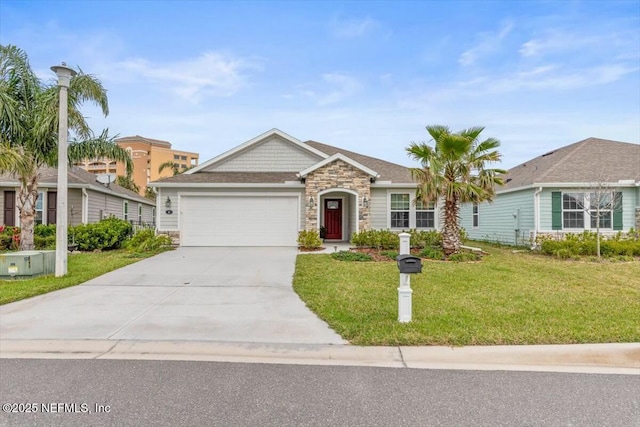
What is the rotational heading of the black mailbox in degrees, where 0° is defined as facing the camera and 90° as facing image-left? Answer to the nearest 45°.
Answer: approximately 0°

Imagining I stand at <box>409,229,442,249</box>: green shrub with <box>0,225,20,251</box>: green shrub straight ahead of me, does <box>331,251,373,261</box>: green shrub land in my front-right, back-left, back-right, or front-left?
front-left

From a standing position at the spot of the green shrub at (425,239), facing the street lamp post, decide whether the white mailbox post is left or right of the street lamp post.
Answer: left

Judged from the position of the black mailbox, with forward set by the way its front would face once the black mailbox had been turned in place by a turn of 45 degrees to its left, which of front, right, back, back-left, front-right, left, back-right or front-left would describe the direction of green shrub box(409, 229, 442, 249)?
back-left

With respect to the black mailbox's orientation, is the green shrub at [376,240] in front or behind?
behind

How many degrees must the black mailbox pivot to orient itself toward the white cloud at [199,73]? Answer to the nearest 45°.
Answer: approximately 135° to its right

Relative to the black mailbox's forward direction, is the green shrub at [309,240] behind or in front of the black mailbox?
behind

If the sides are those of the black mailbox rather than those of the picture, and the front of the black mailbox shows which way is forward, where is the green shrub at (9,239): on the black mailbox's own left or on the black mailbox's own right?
on the black mailbox's own right

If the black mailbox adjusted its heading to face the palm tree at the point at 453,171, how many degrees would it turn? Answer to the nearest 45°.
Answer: approximately 180°

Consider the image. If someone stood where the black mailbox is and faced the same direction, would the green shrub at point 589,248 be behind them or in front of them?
behind

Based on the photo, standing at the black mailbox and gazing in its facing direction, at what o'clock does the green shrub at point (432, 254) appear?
The green shrub is roughly at 6 o'clock from the black mailbox.

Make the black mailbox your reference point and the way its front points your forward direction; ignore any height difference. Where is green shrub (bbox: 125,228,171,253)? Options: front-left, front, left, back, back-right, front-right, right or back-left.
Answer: back-right

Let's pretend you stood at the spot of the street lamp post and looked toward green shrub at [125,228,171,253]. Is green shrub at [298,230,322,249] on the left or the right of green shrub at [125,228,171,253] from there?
right

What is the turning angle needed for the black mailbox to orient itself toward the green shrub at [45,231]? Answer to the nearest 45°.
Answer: approximately 135° to its right

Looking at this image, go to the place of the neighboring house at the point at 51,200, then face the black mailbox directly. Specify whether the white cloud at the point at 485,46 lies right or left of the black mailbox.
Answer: left
